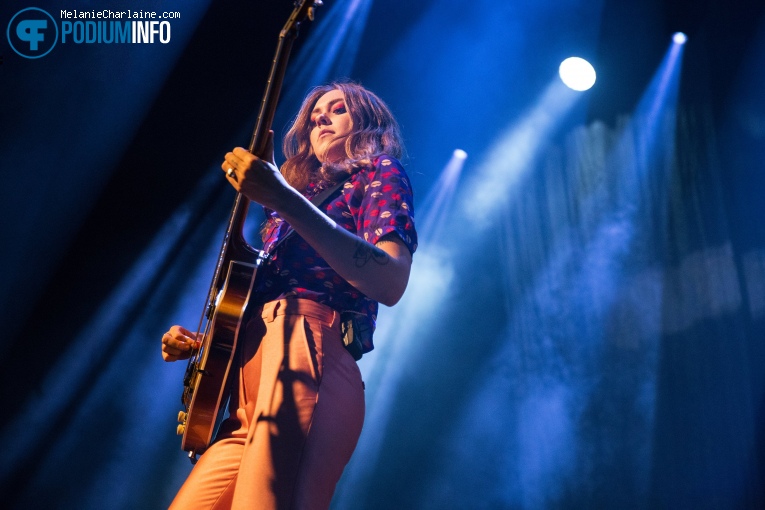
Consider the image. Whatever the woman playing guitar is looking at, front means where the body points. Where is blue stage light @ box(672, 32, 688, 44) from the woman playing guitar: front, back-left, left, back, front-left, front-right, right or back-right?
back

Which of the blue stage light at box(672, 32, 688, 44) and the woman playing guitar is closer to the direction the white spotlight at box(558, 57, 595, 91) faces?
the woman playing guitar

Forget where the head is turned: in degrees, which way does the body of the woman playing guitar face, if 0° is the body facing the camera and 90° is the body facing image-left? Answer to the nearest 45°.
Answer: approximately 45°

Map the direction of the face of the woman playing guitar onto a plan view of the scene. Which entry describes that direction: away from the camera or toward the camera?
toward the camera

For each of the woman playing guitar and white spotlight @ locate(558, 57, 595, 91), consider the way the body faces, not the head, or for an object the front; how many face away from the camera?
0

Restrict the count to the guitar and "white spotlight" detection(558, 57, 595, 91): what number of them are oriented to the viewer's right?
0

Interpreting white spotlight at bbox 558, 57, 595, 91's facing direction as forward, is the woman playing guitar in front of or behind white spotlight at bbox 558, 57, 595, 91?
in front

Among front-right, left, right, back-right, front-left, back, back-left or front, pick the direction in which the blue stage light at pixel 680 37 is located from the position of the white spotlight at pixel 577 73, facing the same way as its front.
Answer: back-left

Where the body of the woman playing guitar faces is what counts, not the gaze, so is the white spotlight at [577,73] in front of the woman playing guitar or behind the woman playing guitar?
behind
